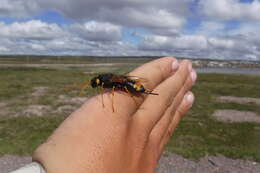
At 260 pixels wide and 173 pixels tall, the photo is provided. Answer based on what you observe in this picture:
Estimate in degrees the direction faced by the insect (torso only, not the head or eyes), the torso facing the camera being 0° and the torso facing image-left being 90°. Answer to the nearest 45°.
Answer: approximately 90°
